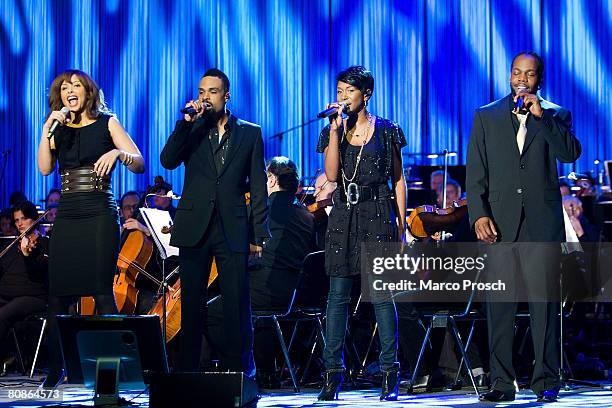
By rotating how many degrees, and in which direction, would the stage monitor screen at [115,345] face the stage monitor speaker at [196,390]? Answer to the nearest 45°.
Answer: approximately 135° to its right

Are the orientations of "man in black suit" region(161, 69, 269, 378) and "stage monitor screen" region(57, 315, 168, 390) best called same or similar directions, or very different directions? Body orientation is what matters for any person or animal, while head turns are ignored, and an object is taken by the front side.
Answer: very different directions

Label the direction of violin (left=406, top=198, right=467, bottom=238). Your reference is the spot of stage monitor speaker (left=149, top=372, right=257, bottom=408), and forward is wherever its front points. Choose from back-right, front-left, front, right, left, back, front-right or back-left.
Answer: front-right

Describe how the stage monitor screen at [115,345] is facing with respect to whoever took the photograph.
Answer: facing away from the viewer

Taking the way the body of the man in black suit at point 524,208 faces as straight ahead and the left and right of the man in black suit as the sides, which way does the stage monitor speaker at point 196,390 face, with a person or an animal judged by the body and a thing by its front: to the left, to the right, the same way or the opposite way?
the opposite way

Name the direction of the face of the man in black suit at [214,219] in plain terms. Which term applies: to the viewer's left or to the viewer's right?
to the viewer's left

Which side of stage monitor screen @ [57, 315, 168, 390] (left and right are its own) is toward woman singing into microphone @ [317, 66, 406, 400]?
right
